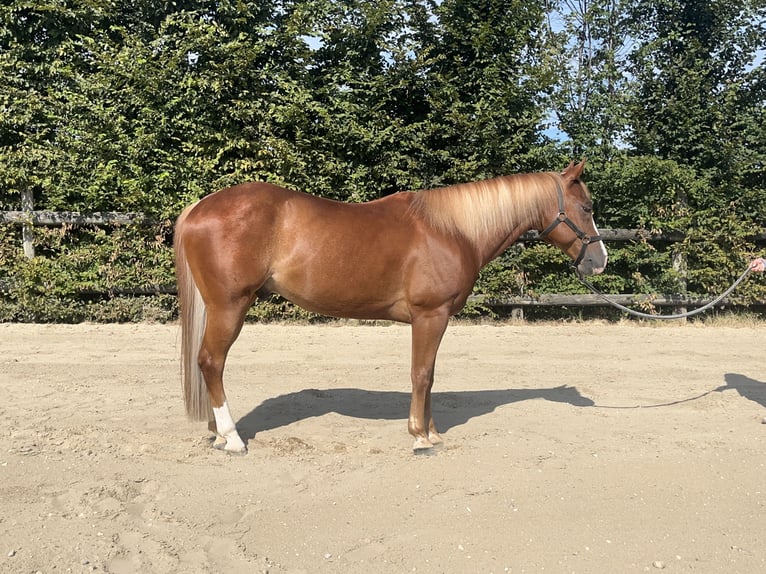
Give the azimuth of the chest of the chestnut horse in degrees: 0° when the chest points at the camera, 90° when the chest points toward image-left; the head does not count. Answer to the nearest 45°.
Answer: approximately 270°
